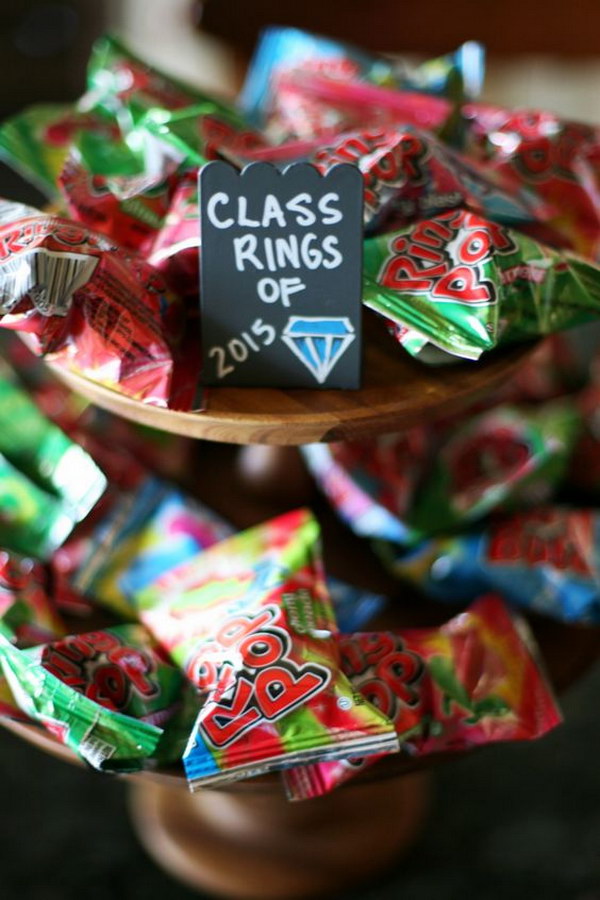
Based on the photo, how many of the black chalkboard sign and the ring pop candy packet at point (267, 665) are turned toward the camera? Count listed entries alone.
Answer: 2

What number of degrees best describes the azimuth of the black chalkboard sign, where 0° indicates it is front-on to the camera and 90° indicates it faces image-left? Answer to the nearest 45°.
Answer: approximately 0°

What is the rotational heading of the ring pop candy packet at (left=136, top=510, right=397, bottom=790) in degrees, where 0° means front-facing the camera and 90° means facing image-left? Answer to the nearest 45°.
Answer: approximately 0°
